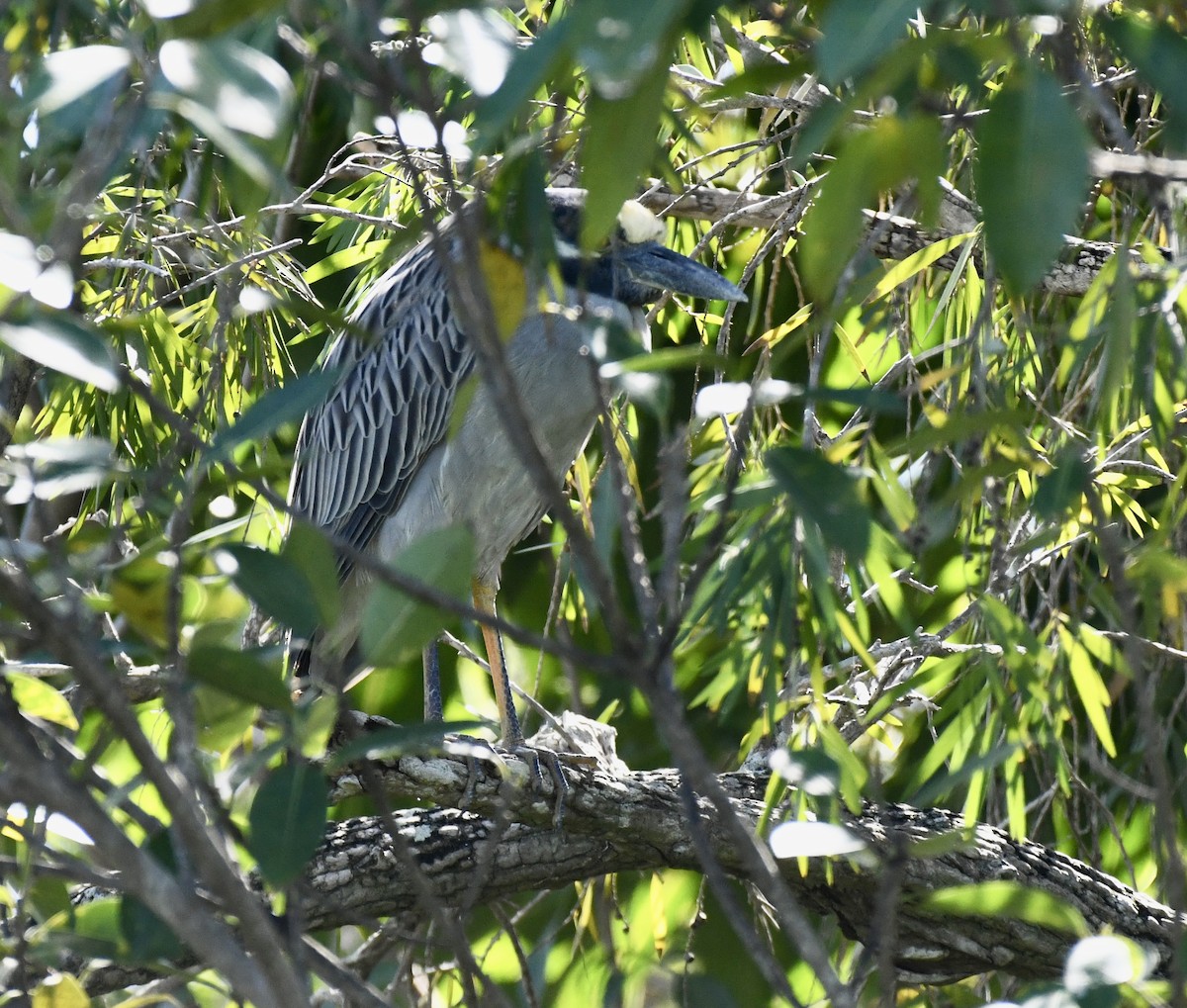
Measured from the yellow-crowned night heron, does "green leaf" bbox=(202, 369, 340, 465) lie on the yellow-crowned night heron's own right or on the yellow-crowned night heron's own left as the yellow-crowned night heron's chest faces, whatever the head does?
on the yellow-crowned night heron's own right

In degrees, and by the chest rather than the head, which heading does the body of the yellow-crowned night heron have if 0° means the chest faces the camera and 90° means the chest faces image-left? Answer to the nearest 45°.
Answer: approximately 270°

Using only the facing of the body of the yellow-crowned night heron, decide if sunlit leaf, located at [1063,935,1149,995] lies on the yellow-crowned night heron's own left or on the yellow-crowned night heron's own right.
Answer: on the yellow-crowned night heron's own right

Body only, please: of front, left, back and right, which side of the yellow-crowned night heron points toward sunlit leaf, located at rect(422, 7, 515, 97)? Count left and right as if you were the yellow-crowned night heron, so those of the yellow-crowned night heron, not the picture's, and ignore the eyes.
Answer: right

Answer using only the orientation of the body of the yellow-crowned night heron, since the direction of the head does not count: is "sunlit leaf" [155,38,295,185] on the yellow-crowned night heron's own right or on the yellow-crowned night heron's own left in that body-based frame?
on the yellow-crowned night heron's own right

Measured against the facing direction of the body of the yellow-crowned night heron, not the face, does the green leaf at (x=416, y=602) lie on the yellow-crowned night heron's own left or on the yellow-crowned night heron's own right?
on the yellow-crowned night heron's own right

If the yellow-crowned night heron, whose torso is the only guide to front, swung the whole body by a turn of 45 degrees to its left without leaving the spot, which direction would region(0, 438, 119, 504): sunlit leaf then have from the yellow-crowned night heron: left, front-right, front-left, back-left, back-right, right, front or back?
back-right
